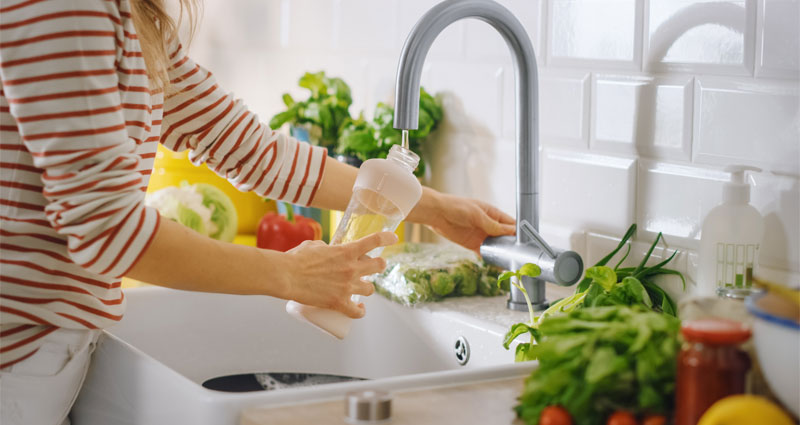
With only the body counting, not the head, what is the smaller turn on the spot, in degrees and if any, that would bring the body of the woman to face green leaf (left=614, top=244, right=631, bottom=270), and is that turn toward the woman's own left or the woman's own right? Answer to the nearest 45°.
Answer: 0° — they already face it

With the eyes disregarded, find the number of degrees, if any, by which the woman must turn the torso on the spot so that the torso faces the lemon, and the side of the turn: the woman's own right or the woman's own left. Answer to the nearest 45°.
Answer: approximately 45° to the woman's own right

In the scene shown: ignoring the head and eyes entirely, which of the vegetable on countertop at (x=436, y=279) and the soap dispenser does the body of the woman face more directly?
the soap dispenser

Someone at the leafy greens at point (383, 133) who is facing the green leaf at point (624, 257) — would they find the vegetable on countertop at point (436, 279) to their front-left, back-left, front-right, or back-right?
front-right

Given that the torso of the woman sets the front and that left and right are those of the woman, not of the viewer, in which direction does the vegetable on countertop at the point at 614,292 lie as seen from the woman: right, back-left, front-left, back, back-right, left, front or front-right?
front

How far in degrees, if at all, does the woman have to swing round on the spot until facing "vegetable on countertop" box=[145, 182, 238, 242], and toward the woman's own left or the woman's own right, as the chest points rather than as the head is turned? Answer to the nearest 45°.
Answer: approximately 90° to the woman's own left

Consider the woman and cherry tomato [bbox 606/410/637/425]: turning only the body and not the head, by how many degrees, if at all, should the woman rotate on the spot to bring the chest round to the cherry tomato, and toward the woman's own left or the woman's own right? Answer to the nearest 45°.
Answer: approximately 45° to the woman's own right

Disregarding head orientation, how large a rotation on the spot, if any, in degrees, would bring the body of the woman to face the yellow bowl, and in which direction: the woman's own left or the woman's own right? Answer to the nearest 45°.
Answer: approximately 90° to the woman's own left

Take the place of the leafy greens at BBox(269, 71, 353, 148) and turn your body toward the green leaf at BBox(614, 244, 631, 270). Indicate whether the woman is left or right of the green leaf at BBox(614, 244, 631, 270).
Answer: right

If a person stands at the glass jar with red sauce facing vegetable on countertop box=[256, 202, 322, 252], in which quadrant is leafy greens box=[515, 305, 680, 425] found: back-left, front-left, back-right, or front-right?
front-left

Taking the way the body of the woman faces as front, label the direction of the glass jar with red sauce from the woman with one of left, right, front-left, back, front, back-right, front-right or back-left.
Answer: front-right

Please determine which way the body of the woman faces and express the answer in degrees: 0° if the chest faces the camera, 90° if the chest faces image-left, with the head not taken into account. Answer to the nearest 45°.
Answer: approximately 270°

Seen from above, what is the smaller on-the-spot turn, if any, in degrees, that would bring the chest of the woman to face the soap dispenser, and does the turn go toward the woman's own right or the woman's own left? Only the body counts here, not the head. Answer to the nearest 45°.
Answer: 0° — they already face it
